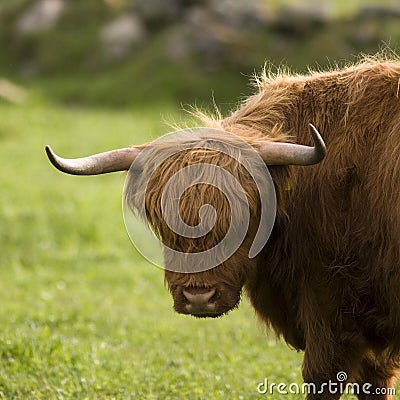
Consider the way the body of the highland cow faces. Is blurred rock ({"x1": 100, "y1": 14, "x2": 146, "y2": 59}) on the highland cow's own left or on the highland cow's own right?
on the highland cow's own right

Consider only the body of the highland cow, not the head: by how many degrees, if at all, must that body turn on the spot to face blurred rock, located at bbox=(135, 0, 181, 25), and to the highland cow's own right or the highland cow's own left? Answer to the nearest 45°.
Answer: approximately 135° to the highland cow's own right

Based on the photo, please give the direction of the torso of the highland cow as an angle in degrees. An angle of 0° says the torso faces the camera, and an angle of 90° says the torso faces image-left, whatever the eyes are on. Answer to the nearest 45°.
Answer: approximately 45°

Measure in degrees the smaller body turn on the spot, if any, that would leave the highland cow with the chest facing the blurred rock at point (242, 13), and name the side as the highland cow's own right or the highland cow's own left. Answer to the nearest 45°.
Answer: approximately 135° to the highland cow's own right

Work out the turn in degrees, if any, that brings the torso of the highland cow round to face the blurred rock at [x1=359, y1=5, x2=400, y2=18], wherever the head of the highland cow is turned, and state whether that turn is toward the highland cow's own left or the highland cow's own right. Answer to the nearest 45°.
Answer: approximately 135° to the highland cow's own right

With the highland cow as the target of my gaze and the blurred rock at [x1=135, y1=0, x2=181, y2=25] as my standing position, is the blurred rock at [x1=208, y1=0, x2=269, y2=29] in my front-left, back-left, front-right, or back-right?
front-left

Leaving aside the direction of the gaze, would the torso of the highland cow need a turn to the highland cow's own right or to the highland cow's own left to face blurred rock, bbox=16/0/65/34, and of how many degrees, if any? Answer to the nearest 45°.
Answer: approximately 135° to the highland cow's own right

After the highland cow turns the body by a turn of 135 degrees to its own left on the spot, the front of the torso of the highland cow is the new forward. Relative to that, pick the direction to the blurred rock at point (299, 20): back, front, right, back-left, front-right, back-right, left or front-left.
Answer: left

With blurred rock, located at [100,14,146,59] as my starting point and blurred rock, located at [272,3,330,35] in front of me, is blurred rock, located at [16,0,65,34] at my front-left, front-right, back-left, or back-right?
back-left
